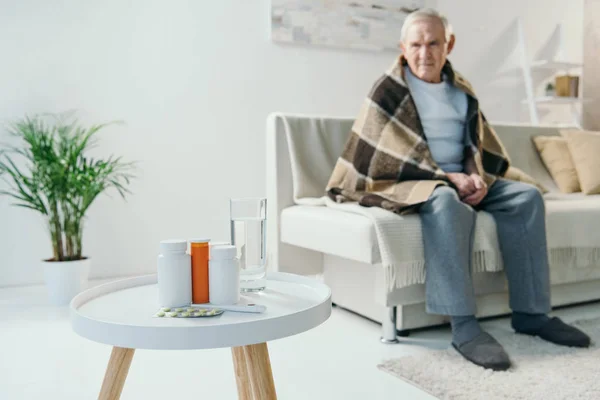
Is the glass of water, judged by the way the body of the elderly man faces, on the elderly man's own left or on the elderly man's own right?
on the elderly man's own right

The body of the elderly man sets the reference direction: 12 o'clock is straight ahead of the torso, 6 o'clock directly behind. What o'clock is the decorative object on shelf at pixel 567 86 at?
The decorative object on shelf is roughly at 8 o'clock from the elderly man.

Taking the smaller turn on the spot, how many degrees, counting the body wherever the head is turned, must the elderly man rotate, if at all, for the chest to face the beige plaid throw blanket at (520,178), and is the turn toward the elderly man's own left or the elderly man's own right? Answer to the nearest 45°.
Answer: approximately 90° to the elderly man's own left

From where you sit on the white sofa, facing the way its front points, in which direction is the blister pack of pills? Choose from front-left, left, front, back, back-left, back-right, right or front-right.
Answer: front-right

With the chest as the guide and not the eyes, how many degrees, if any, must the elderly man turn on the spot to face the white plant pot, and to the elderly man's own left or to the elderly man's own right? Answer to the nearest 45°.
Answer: approximately 135° to the elderly man's own right

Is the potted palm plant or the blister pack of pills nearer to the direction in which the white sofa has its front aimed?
the blister pack of pills

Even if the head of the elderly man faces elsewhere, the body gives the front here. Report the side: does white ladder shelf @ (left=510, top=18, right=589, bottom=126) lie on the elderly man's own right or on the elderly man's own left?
on the elderly man's own left

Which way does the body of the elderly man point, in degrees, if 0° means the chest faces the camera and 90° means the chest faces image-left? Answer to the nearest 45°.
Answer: approximately 315°

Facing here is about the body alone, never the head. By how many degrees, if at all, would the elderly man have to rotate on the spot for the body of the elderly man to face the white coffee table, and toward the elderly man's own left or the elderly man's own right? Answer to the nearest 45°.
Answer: approximately 45° to the elderly man's own right

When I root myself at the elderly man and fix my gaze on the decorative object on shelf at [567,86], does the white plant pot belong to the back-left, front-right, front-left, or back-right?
back-left

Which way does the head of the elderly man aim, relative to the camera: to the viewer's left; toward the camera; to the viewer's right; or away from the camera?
toward the camera

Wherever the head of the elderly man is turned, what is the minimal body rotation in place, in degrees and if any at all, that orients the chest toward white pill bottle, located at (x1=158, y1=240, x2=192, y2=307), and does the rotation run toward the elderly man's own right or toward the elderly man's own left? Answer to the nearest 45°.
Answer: approximately 45° to the elderly man's own right

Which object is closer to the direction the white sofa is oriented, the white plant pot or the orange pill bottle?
the orange pill bottle

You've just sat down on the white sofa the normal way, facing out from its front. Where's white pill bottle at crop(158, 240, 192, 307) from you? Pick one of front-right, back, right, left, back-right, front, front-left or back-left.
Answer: front-right
